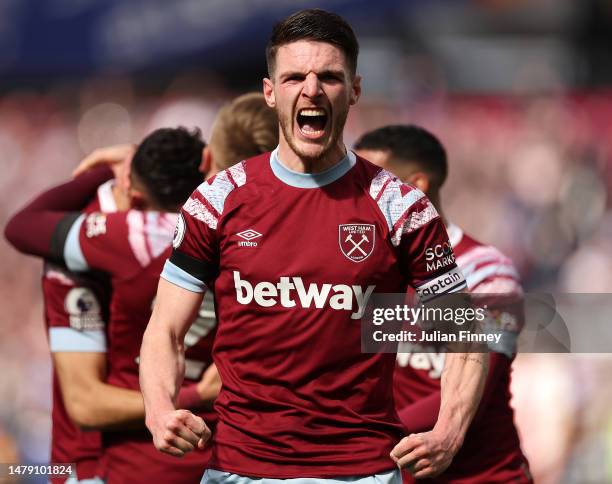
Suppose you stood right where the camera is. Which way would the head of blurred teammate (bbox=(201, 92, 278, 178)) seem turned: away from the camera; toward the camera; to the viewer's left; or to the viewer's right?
away from the camera

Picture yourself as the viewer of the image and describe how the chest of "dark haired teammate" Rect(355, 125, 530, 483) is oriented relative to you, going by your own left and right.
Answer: facing the viewer and to the left of the viewer

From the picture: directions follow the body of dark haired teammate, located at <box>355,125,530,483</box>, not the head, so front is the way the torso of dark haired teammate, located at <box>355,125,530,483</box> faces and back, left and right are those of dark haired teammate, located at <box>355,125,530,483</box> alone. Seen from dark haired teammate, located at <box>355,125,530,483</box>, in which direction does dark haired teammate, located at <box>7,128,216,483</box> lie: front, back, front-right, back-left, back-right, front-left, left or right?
front-right

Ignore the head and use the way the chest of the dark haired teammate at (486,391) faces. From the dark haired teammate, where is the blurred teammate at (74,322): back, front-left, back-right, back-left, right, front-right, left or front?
front-right
